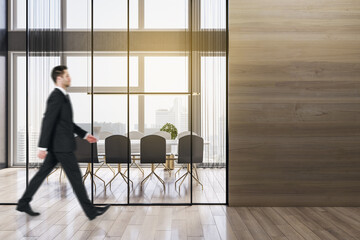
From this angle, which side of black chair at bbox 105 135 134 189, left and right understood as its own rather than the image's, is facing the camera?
back

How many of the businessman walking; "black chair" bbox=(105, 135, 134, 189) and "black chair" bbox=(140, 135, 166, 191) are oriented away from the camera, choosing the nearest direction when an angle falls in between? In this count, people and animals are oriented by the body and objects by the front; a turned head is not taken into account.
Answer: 2

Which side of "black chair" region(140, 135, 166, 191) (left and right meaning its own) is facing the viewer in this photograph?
back

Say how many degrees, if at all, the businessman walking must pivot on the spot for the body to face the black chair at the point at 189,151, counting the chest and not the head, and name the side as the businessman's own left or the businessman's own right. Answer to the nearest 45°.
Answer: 0° — they already face it

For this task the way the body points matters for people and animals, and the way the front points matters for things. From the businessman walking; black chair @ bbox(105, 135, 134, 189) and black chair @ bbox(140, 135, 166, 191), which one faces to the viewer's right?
the businessman walking

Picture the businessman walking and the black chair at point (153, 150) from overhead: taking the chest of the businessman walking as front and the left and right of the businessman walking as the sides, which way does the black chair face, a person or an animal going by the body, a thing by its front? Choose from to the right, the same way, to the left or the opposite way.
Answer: to the left

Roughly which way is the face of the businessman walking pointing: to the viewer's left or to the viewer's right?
to the viewer's right

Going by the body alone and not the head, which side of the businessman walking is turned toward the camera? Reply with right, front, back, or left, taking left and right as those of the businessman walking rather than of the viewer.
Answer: right
